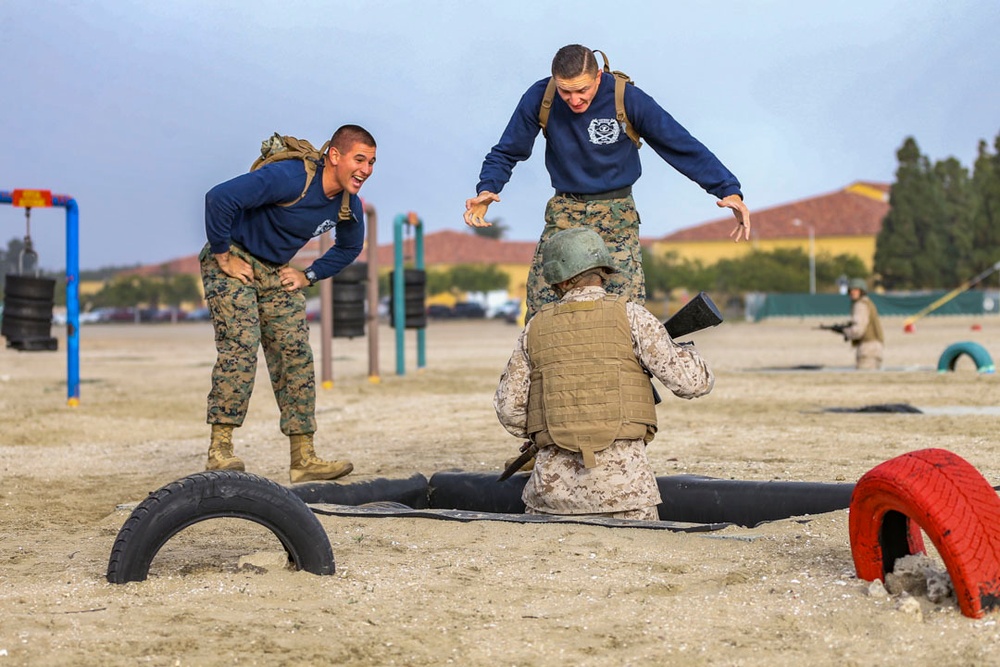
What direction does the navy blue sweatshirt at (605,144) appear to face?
toward the camera

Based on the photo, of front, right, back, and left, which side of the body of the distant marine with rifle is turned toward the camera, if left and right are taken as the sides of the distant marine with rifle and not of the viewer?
left

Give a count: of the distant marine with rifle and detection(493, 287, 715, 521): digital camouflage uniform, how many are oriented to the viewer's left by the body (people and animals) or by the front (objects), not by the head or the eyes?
1

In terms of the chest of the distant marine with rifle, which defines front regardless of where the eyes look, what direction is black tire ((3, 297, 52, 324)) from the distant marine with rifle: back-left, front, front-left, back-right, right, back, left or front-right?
front-left

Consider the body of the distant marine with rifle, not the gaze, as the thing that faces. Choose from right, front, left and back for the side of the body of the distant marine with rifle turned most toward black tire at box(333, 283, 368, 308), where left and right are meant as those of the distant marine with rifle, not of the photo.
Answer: front

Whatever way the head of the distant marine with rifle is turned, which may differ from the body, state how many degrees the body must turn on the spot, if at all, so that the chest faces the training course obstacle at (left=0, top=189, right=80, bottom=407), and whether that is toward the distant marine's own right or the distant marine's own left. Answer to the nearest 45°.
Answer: approximately 45° to the distant marine's own left

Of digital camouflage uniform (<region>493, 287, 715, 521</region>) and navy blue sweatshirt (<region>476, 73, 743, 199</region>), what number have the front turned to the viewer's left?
0

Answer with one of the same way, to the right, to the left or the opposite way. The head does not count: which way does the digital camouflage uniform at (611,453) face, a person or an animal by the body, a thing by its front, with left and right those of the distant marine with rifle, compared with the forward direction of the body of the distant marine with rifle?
to the right

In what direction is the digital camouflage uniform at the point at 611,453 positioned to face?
away from the camera

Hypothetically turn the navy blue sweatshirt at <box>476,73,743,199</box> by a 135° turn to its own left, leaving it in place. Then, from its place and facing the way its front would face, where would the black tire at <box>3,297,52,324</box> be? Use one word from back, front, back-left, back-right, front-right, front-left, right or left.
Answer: left

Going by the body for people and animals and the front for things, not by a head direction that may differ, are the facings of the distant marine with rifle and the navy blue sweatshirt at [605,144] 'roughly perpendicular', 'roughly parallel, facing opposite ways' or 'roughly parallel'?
roughly perpendicular

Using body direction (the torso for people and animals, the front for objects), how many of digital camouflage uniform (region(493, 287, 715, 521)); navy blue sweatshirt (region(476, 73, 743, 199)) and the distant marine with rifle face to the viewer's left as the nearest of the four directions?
1

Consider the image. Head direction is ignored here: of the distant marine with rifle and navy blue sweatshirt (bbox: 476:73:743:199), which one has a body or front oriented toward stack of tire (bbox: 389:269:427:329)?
the distant marine with rifle

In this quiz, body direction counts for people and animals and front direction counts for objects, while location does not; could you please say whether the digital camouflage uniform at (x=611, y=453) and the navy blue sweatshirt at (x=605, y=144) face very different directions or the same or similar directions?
very different directions

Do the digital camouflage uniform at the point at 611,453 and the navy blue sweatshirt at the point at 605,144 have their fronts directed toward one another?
yes
